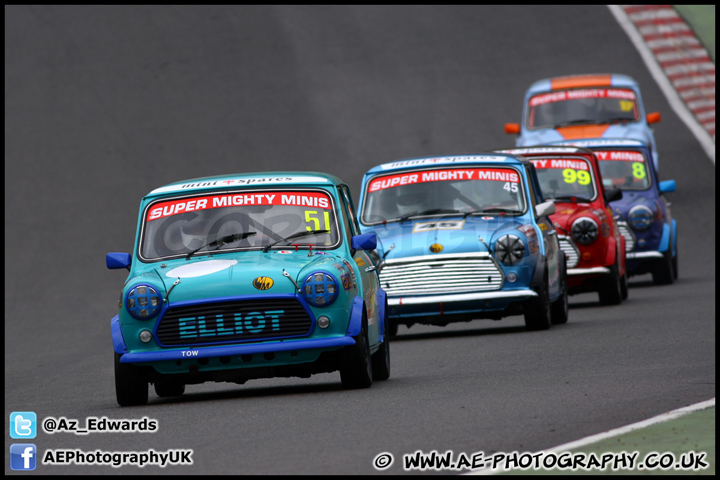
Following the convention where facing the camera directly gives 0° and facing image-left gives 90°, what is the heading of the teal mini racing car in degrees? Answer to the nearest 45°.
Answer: approximately 0°

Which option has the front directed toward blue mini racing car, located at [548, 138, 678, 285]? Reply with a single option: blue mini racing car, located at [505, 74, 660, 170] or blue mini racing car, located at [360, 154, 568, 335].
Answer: blue mini racing car, located at [505, 74, 660, 170]

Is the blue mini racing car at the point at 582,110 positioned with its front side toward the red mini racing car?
yes

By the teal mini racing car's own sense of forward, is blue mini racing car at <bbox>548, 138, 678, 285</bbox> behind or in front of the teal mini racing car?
behind

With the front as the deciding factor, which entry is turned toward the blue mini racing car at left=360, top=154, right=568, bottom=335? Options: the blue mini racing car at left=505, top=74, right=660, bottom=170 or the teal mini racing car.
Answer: the blue mini racing car at left=505, top=74, right=660, bottom=170

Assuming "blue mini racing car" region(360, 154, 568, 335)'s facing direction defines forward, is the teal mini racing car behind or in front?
in front

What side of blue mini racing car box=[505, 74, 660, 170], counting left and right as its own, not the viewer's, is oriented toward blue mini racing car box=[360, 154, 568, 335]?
front

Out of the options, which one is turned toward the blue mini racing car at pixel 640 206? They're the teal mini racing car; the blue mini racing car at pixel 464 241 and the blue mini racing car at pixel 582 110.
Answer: the blue mini racing car at pixel 582 110

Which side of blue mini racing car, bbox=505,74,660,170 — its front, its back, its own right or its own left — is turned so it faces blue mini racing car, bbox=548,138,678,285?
front

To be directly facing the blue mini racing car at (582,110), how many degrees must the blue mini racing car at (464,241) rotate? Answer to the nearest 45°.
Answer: approximately 180°

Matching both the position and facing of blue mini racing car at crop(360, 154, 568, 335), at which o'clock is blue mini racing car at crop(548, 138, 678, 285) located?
blue mini racing car at crop(548, 138, 678, 285) is roughly at 7 o'clock from blue mini racing car at crop(360, 154, 568, 335).

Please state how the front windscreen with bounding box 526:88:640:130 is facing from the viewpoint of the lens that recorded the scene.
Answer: facing the viewer

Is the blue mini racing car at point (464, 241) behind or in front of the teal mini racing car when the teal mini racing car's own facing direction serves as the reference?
behind

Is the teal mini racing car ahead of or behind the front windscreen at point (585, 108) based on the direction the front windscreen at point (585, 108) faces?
ahead

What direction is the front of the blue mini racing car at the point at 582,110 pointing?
toward the camera

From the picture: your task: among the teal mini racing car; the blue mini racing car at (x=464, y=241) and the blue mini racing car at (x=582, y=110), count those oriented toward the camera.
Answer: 3
